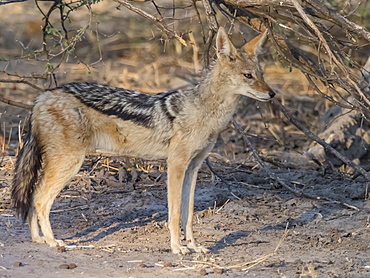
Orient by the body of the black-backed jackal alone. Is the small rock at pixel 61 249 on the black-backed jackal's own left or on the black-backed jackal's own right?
on the black-backed jackal's own right

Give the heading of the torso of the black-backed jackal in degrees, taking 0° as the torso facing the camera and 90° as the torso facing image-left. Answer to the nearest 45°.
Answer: approximately 270°

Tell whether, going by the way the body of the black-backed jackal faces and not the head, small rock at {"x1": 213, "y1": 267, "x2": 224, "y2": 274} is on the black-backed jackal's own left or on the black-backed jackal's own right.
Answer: on the black-backed jackal's own right

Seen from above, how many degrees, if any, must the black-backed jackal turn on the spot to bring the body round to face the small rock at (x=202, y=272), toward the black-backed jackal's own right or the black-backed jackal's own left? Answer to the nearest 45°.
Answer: approximately 90° to the black-backed jackal's own right
